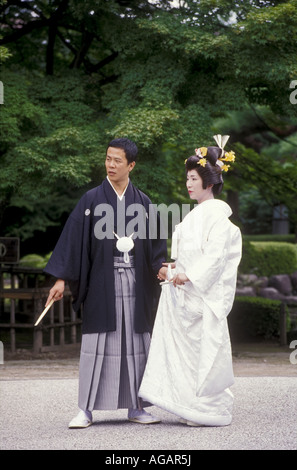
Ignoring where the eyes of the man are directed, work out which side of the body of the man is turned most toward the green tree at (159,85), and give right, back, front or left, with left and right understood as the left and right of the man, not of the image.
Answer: back

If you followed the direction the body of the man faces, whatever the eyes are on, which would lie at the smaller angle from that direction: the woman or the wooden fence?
the woman

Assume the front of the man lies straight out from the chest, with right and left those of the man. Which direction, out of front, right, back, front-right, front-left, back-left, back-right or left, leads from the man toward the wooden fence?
back

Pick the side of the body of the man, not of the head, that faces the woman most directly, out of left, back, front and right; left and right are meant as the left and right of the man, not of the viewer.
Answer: left

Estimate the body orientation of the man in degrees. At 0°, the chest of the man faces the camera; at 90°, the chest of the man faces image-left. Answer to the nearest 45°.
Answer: approximately 0°

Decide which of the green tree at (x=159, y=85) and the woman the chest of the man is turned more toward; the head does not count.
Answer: the woman

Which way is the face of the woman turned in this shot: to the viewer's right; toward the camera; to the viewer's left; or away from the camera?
to the viewer's left
